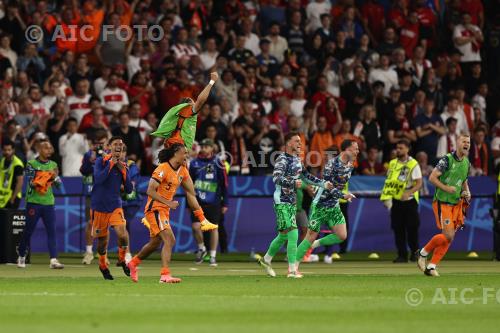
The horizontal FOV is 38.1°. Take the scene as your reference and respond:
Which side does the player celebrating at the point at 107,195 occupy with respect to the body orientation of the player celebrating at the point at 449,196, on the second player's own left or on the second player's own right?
on the second player's own right

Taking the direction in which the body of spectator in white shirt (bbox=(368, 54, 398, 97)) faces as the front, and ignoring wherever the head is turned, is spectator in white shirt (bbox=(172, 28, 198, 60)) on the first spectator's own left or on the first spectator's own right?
on the first spectator's own right

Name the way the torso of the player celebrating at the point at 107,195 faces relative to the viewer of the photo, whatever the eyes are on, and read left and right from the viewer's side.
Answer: facing the viewer and to the right of the viewer

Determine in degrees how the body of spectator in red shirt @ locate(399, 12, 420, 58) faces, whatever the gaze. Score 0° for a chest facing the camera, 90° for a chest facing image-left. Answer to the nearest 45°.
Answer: approximately 0°

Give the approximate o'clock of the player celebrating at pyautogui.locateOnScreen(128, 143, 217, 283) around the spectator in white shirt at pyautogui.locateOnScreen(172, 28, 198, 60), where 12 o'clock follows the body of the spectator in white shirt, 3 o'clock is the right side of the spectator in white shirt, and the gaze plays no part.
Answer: The player celebrating is roughly at 12 o'clock from the spectator in white shirt.

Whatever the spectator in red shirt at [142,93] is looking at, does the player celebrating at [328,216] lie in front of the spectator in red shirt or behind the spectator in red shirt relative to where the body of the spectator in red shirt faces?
in front

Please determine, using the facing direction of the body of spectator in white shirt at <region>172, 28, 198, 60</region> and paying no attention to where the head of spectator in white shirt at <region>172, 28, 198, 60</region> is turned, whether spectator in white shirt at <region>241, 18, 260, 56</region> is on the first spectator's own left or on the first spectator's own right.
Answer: on the first spectator's own left

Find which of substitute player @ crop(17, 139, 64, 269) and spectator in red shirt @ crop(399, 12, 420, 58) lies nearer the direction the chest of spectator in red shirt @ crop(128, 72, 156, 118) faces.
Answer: the substitute player

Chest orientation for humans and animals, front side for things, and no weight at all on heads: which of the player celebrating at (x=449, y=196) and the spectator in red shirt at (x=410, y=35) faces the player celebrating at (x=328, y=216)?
the spectator in red shirt
